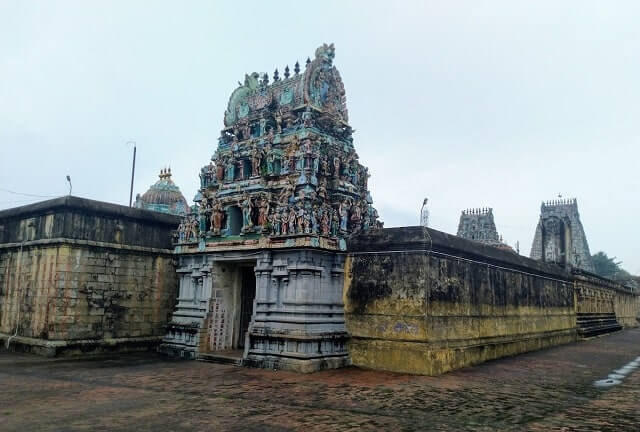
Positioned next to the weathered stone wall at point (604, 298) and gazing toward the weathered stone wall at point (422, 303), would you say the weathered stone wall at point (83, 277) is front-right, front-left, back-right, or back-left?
front-right

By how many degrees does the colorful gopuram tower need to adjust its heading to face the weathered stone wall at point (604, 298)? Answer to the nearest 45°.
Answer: approximately 180°

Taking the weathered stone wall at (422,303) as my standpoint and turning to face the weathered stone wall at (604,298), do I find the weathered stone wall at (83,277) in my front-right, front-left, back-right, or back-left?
back-left

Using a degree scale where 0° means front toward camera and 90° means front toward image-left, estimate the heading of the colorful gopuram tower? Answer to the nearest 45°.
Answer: approximately 45°

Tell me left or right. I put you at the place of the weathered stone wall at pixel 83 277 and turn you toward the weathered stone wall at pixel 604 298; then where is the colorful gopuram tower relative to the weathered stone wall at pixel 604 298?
right

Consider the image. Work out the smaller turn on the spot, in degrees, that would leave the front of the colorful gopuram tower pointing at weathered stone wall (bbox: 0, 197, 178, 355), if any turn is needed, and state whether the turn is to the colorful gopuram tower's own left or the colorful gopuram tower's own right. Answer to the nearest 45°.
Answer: approximately 45° to the colorful gopuram tower's own right

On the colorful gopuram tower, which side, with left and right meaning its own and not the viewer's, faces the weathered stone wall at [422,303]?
left
